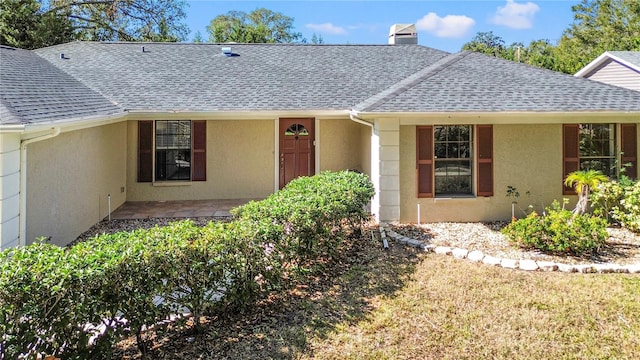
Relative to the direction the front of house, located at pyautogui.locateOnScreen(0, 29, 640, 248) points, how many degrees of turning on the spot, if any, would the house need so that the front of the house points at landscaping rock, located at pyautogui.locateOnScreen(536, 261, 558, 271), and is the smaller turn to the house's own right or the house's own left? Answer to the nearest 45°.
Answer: approximately 45° to the house's own left

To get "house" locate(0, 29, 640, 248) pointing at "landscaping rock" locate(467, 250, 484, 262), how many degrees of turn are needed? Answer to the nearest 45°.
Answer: approximately 45° to its left

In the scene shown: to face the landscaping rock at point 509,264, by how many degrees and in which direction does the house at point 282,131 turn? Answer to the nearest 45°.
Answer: approximately 45° to its left

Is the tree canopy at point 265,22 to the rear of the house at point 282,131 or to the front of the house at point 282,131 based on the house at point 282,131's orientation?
to the rear

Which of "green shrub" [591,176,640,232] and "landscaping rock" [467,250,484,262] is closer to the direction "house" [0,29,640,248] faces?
the landscaping rock

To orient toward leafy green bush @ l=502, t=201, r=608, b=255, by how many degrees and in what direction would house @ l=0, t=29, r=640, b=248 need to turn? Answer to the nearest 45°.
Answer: approximately 45° to its left

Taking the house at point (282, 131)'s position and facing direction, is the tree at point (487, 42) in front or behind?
behind

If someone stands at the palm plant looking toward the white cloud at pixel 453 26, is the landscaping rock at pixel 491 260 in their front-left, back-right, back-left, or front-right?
back-left

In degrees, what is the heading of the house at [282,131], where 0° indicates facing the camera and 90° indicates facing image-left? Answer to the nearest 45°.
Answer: approximately 0°
